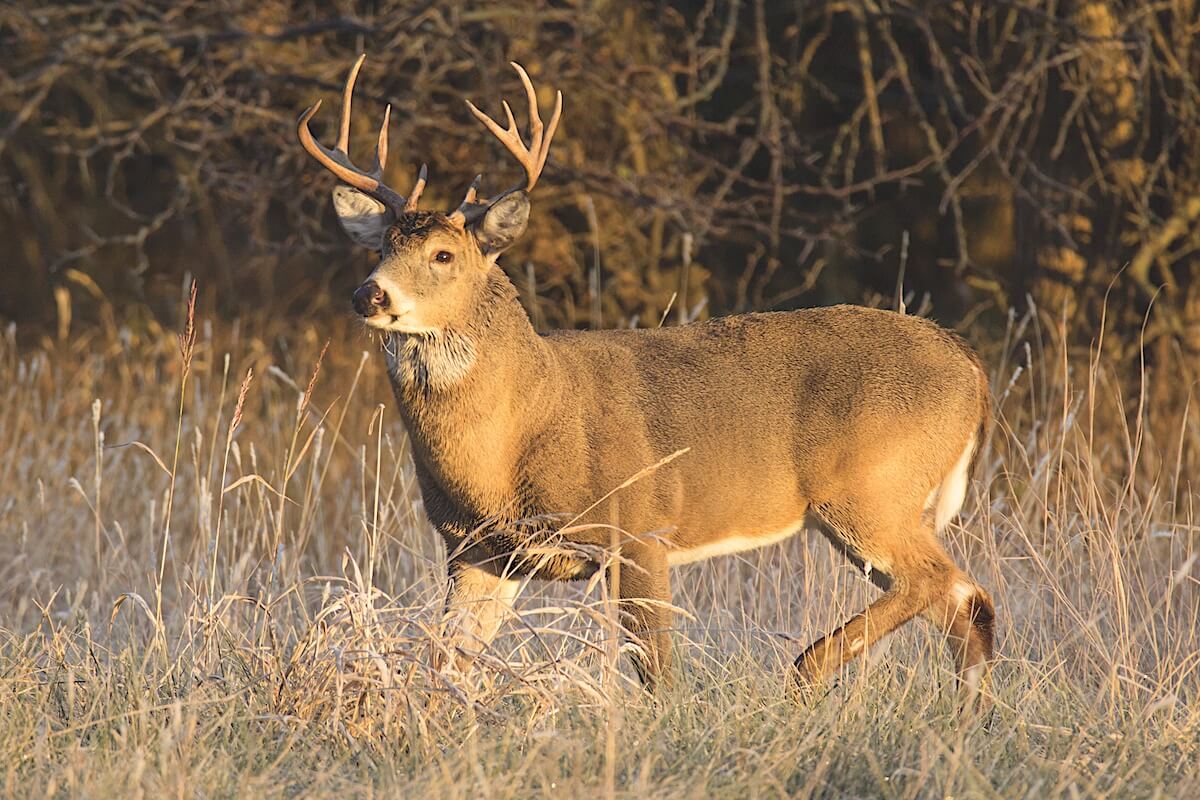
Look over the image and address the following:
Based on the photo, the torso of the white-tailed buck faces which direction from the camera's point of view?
to the viewer's left
